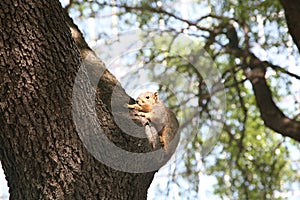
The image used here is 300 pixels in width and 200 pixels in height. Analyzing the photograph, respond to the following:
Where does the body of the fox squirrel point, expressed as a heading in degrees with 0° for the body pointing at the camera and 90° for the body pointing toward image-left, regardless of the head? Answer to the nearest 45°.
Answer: approximately 90°
